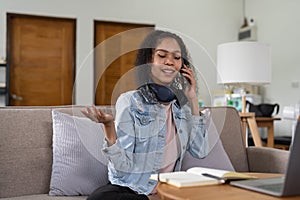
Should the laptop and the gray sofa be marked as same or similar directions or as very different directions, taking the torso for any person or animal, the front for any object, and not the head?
very different directions

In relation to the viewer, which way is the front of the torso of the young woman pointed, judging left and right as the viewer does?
facing the viewer and to the right of the viewer

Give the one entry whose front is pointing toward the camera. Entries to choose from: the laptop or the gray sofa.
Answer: the gray sofa

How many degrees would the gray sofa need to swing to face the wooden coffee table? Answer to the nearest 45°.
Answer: approximately 45° to its left

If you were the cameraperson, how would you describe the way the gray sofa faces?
facing the viewer

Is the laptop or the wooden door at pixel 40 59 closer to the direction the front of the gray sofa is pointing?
the laptop

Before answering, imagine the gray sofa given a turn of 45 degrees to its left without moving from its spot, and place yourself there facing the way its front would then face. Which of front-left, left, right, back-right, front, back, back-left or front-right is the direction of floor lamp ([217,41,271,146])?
left

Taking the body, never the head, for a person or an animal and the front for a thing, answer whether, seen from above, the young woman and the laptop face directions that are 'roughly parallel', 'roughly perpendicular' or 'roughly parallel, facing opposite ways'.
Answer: roughly parallel, facing opposite ways

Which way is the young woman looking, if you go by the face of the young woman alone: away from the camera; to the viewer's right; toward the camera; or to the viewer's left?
toward the camera

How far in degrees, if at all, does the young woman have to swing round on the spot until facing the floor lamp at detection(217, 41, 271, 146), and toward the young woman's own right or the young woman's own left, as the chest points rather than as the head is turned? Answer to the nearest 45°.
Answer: approximately 90° to the young woman's own left

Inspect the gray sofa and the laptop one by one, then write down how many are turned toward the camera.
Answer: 1

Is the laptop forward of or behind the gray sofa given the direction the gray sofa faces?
forward

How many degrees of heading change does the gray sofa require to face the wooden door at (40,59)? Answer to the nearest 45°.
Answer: approximately 180°

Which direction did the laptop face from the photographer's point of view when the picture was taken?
facing away from the viewer and to the left of the viewer
